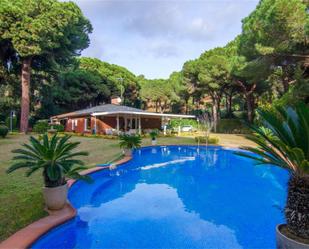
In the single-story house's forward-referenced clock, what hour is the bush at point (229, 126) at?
The bush is roughly at 10 o'clock from the single-story house.

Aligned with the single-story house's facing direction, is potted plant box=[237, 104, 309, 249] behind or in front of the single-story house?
in front

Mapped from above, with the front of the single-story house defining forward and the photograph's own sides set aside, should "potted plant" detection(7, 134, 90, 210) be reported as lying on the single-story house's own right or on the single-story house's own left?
on the single-story house's own right

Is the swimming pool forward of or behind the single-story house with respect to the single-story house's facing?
forward

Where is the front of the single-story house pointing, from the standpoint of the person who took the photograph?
facing the viewer and to the right of the viewer
